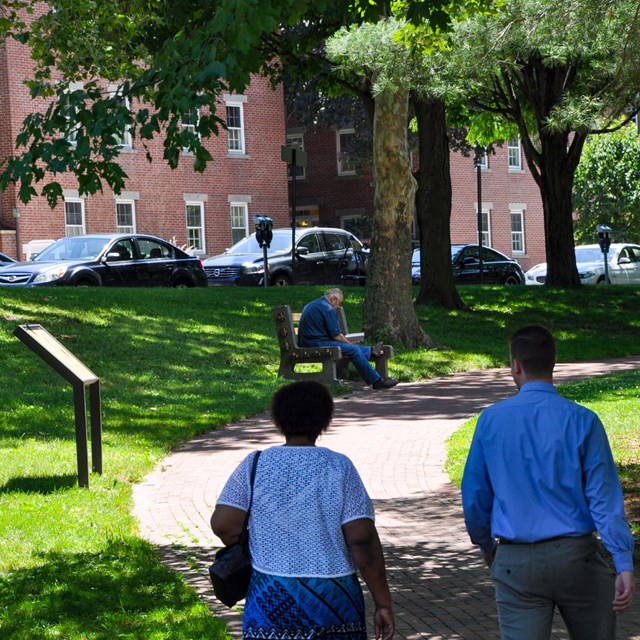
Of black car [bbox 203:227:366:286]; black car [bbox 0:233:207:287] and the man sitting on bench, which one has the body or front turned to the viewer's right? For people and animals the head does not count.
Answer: the man sitting on bench

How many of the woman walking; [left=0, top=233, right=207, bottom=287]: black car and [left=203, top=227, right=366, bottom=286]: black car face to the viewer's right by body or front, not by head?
0

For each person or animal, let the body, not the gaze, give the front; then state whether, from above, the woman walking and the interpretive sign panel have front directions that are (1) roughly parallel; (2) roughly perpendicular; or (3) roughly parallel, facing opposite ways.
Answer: roughly perpendicular

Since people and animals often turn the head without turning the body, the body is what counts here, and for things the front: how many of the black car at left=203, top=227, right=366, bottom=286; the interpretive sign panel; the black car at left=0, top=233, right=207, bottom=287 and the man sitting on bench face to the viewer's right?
2

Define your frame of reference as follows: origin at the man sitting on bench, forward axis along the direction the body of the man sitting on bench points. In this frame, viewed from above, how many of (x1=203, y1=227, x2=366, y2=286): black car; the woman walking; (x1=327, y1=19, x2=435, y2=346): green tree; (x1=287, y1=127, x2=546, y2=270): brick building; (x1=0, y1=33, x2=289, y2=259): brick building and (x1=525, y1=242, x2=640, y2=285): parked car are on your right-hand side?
1

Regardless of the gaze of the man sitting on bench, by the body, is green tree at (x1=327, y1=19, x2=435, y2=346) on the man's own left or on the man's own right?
on the man's own left

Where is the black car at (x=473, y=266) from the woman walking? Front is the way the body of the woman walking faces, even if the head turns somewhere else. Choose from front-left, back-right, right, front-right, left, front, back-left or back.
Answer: front

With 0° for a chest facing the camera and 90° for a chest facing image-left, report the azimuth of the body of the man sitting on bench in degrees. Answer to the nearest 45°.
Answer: approximately 270°

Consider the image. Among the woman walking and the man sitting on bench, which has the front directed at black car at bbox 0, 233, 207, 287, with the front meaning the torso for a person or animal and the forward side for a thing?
the woman walking

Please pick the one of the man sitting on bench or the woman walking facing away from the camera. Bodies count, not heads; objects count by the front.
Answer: the woman walking

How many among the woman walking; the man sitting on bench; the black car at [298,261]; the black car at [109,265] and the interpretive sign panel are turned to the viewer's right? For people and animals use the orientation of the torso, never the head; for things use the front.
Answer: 2

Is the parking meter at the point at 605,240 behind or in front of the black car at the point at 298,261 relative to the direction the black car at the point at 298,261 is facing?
behind

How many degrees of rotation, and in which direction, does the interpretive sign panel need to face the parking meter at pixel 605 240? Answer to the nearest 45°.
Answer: approximately 45° to its left

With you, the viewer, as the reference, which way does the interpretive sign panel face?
facing to the right of the viewer

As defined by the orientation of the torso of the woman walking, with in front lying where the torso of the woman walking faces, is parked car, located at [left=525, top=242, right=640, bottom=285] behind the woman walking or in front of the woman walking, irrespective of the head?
in front

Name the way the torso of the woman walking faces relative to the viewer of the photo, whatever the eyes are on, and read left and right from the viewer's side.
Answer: facing away from the viewer
